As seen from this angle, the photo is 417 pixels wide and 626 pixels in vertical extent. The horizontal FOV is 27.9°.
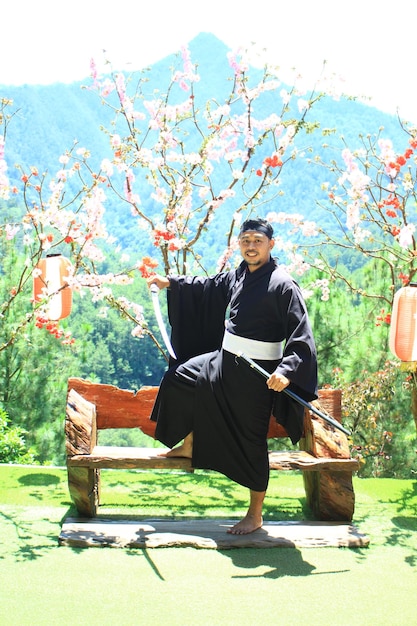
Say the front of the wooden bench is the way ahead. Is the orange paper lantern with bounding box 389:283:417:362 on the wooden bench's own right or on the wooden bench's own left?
on the wooden bench's own left

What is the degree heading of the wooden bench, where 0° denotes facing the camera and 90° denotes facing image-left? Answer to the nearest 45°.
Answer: approximately 0°

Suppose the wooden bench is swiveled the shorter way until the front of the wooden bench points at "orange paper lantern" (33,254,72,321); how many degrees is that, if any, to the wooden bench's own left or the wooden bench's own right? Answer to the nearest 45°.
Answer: approximately 135° to the wooden bench's own right
